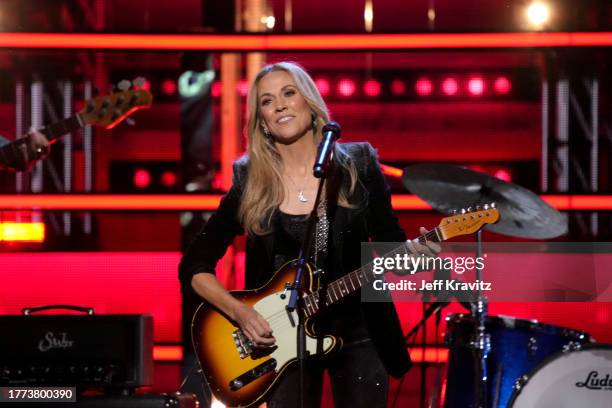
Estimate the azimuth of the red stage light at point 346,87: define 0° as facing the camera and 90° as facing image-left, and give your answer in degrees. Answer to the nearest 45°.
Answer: approximately 0°

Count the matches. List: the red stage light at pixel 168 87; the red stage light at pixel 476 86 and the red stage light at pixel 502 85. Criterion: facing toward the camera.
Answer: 3

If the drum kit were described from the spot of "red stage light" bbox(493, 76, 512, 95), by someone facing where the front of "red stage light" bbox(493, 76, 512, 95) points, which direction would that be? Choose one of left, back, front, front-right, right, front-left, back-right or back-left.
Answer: front

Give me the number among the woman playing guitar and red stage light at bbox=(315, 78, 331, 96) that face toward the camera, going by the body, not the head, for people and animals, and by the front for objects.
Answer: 2

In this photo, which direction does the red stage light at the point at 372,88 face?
toward the camera

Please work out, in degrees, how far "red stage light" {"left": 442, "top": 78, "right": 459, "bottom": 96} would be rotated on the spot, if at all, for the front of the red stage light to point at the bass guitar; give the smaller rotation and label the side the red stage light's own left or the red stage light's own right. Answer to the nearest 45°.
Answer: approximately 90° to the red stage light's own right

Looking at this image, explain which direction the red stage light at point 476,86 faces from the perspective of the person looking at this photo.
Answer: facing the viewer

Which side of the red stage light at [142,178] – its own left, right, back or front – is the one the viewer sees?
front

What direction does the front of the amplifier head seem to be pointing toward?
toward the camera

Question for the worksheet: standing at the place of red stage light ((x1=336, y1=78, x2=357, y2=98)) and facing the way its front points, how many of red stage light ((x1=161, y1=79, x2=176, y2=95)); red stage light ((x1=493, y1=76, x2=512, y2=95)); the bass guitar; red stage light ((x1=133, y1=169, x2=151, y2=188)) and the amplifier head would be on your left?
1

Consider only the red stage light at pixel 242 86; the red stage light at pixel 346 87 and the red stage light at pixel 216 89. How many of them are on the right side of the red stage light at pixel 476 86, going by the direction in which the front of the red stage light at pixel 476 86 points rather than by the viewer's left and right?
3

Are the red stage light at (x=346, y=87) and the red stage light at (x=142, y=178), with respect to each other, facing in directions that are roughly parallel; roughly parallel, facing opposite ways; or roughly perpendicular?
roughly parallel

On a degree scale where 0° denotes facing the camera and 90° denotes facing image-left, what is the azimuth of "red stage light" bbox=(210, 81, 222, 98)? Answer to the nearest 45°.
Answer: approximately 0°
